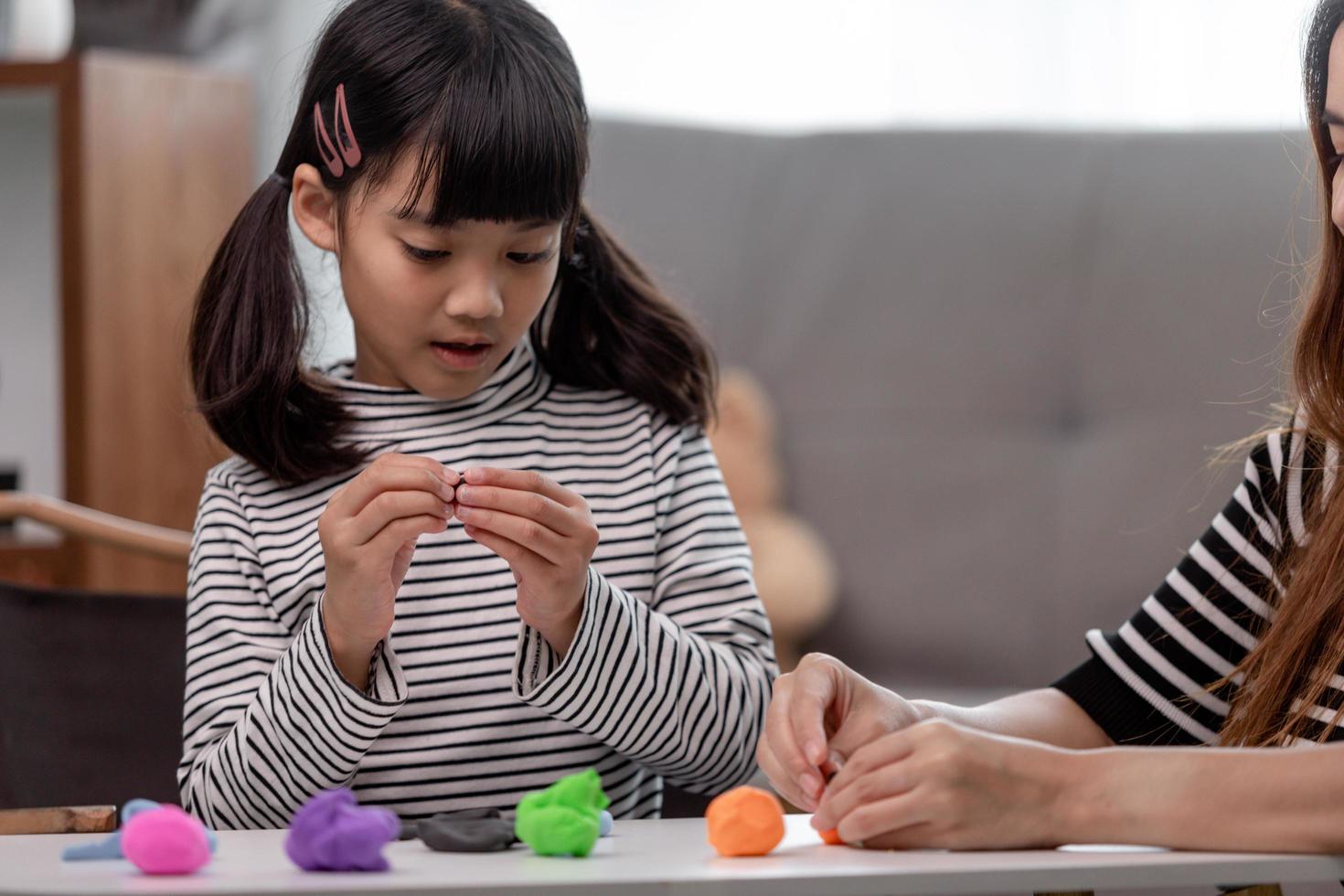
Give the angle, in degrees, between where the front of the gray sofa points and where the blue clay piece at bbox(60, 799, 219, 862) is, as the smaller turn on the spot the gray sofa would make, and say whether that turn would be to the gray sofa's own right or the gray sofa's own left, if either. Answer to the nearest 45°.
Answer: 0° — it already faces it

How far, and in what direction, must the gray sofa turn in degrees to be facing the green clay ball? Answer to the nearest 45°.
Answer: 0° — it already faces it

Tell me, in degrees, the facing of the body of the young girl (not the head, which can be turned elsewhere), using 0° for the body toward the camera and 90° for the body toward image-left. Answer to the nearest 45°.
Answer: approximately 0°

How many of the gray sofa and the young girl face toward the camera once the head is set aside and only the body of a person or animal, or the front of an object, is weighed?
2
